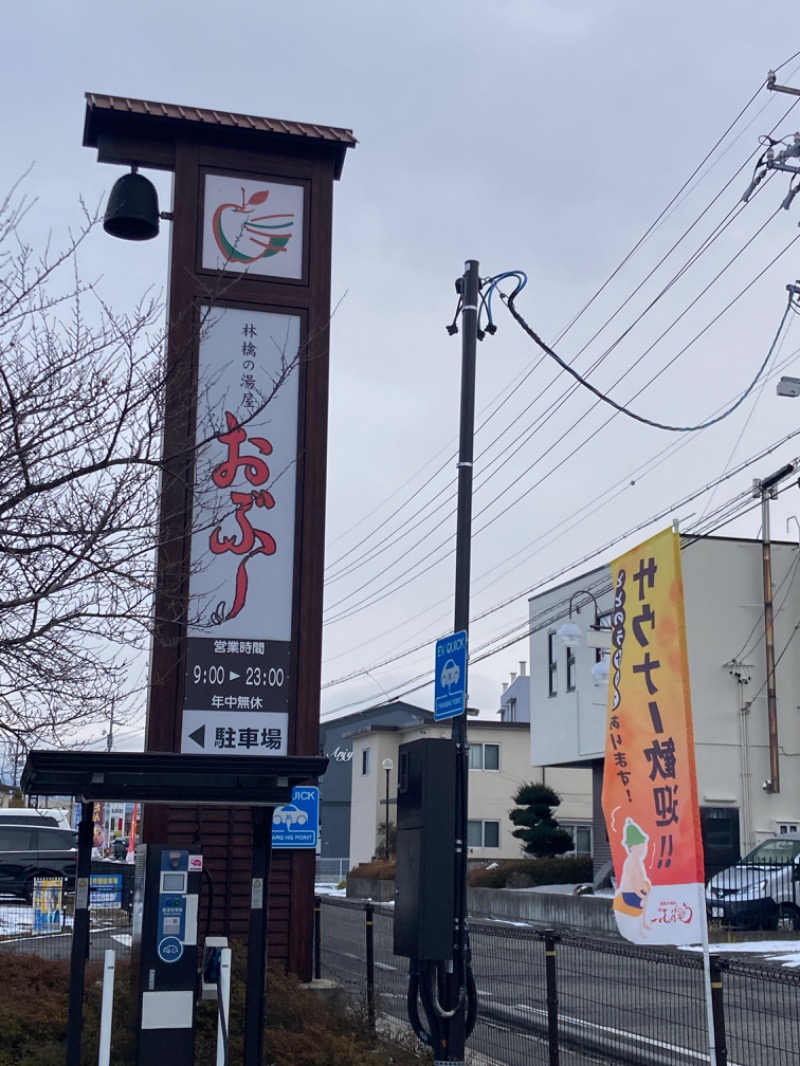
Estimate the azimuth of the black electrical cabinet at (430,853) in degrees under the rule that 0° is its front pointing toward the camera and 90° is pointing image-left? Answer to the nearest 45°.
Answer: approximately 45°

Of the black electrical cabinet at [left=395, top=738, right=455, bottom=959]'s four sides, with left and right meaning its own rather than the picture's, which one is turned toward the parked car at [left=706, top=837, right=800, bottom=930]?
back

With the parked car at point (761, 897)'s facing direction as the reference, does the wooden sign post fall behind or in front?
in front

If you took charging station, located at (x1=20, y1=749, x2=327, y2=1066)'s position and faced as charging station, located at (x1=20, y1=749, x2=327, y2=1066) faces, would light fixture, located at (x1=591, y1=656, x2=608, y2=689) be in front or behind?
behind

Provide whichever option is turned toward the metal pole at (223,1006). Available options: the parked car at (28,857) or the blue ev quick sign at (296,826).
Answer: the blue ev quick sign

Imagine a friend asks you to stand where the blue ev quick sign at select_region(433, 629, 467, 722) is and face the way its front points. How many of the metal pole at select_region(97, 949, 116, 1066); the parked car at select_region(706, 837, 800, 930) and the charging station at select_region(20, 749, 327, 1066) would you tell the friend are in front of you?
2

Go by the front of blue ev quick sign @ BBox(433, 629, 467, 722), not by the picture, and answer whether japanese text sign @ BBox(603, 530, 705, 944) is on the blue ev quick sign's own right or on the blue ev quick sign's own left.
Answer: on the blue ev quick sign's own left

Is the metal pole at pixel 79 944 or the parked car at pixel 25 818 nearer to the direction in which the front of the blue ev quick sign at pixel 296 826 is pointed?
the metal pole

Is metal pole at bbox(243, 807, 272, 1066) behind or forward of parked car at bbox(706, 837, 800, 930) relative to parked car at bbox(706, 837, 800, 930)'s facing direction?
forward

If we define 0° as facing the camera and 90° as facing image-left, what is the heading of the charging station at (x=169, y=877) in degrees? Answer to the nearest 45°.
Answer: approximately 0°

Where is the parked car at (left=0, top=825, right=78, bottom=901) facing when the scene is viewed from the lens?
facing to the left of the viewer

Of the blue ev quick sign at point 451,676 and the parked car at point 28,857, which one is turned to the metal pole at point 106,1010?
the blue ev quick sign
